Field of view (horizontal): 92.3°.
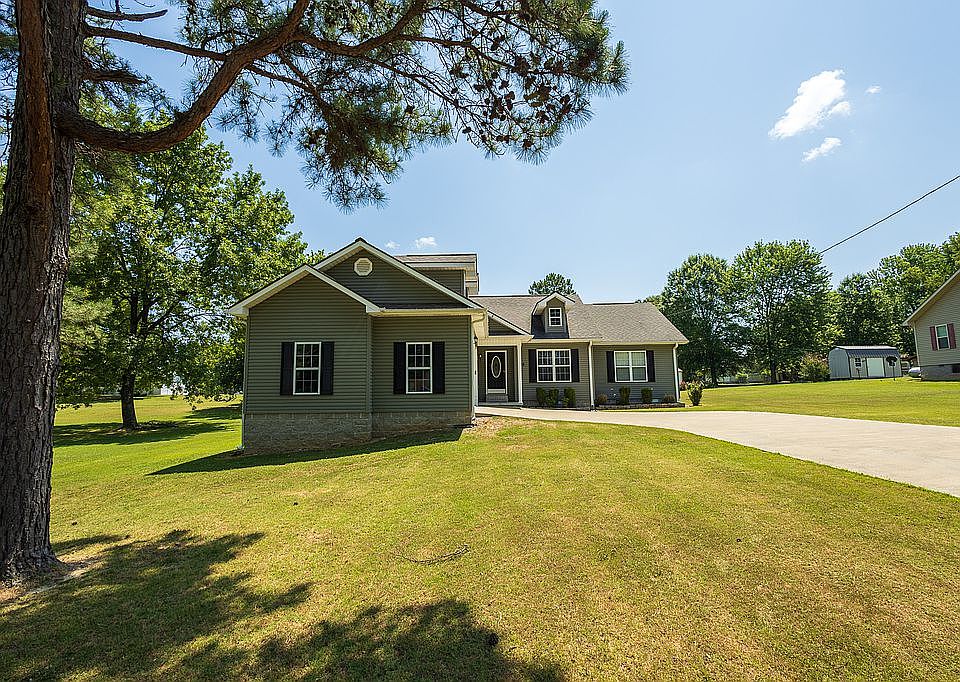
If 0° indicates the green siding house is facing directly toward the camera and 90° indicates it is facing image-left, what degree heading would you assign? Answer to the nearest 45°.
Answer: approximately 0°

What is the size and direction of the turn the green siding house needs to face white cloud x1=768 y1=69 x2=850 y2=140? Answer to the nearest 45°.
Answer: approximately 90° to its left

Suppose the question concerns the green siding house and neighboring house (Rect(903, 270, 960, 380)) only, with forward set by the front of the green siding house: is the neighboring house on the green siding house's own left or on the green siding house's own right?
on the green siding house's own left

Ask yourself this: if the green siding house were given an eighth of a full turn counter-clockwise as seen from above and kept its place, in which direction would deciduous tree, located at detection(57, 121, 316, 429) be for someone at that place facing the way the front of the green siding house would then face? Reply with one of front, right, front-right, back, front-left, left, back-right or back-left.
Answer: back

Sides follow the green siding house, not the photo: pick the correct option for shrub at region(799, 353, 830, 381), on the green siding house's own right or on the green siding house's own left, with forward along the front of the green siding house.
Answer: on the green siding house's own left

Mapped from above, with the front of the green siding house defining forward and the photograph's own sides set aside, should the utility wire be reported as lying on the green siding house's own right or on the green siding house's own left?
on the green siding house's own left

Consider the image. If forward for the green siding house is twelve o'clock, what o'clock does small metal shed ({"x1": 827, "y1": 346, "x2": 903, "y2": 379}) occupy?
The small metal shed is roughly at 8 o'clock from the green siding house.
